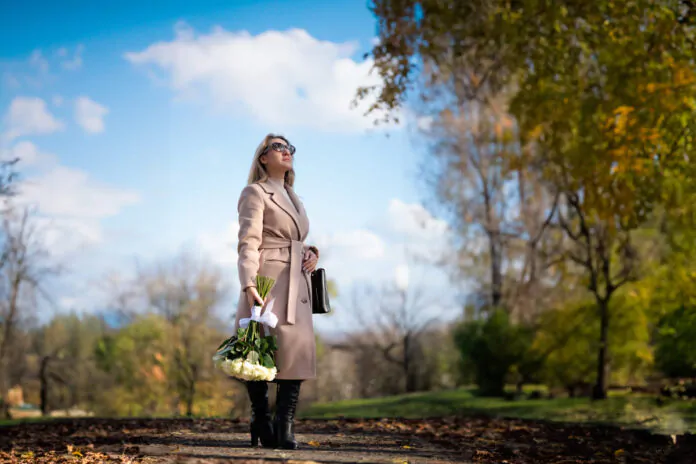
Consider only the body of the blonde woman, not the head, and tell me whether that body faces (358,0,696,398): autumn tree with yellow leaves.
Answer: no

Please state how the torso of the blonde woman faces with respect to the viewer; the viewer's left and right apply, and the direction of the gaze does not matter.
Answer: facing the viewer and to the right of the viewer

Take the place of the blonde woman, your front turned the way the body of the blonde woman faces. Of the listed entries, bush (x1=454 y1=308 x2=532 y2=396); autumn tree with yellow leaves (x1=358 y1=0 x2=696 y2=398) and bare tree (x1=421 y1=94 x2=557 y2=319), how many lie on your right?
0

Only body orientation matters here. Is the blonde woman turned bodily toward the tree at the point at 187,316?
no

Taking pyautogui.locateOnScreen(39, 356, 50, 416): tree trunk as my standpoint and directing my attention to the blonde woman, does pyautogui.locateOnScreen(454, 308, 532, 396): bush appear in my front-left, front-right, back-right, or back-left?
front-left

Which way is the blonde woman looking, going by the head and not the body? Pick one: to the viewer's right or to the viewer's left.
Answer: to the viewer's right

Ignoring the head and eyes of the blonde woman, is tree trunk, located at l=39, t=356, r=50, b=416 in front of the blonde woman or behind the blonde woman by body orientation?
behind

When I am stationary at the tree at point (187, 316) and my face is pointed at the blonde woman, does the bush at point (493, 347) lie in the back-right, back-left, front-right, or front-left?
front-left
